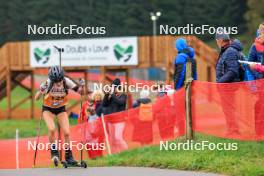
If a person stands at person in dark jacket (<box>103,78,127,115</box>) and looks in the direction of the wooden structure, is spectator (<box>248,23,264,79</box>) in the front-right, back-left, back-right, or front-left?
back-right

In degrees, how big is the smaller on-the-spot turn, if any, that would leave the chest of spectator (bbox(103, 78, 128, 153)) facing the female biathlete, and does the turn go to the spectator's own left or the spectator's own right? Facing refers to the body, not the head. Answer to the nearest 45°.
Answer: approximately 45° to the spectator's own right

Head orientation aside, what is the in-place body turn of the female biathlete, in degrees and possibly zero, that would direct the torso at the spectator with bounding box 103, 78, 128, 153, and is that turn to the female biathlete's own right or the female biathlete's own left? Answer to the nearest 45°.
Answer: approximately 135° to the female biathlete's own left

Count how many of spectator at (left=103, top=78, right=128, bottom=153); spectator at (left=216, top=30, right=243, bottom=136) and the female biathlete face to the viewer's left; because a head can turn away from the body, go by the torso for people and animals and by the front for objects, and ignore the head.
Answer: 1

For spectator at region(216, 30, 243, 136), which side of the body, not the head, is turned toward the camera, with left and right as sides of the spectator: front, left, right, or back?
left

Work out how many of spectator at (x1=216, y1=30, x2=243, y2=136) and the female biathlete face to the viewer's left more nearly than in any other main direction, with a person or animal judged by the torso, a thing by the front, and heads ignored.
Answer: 1

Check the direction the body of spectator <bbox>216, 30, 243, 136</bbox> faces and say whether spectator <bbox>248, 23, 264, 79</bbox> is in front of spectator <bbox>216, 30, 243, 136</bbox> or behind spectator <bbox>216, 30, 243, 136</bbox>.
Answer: behind

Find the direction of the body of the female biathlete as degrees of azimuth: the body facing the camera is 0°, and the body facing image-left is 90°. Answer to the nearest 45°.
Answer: approximately 0°

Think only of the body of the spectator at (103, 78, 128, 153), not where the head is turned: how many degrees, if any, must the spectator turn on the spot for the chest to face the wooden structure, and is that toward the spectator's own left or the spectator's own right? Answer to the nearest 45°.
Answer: approximately 180°

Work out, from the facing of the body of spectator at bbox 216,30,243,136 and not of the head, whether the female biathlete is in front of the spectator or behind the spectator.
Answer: in front
